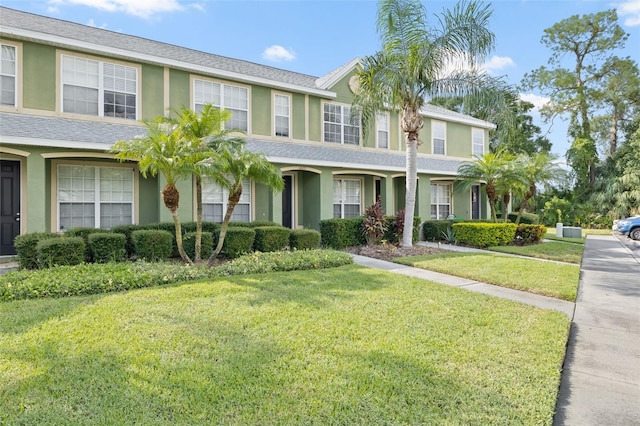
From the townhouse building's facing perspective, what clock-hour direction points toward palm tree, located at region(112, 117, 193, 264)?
The palm tree is roughly at 1 o'clock from the townhouse building.

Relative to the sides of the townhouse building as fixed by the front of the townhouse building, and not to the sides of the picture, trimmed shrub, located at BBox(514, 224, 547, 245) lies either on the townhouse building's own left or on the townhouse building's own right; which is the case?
on the townhouse building's own left

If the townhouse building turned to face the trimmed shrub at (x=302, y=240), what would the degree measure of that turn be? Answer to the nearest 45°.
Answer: approximately 45° to its left

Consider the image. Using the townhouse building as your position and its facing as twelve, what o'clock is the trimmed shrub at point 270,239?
The trimmed shrub is roughly at 11 o'clock from the townhouse building.

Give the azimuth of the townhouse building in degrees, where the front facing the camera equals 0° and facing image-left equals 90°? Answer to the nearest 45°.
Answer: approximately 315°
